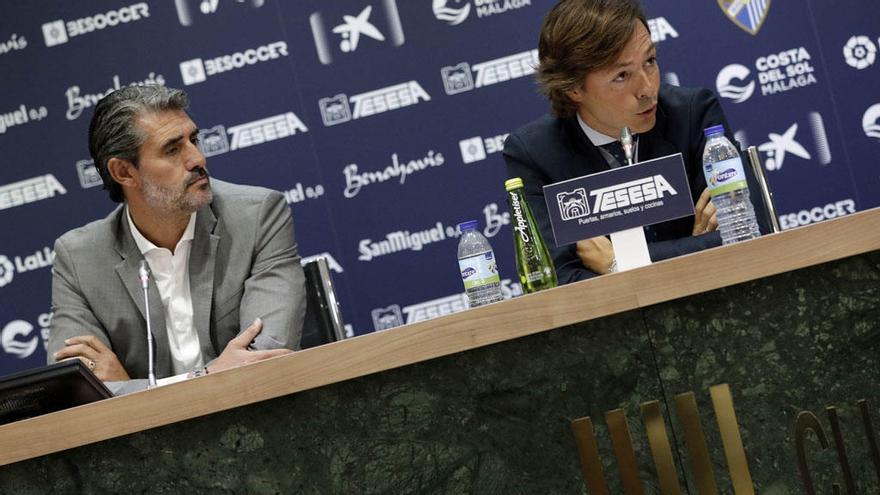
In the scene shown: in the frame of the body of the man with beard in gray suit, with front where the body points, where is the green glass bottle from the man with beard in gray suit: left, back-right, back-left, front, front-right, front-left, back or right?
front-left

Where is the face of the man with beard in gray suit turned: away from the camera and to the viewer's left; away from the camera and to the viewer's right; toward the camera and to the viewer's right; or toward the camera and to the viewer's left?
toward the camera and to the viewer's right

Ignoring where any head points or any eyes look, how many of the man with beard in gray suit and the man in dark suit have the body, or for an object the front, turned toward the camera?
2

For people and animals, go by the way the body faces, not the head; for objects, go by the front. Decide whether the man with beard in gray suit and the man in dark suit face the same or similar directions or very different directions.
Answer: same or similar directions

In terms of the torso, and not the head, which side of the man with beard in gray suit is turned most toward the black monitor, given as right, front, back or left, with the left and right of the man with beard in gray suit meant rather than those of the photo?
front

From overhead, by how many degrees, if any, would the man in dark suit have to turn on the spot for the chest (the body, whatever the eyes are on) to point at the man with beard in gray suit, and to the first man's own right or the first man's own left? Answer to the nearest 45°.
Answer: approximately 90° to the first man's own right

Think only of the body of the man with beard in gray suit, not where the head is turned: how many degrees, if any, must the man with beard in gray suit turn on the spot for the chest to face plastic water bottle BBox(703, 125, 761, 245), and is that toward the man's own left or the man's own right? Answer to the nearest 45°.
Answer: approximately 45° to the man's own left

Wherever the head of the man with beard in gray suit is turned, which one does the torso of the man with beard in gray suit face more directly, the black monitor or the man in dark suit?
the black monitor

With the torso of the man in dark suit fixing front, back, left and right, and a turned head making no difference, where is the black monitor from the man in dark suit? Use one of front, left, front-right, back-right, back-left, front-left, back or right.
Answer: front-right

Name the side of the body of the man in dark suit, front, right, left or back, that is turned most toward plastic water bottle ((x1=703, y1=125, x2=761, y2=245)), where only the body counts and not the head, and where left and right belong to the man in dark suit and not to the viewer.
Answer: front

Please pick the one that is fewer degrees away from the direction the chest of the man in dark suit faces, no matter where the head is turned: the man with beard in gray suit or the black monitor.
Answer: the black monitor

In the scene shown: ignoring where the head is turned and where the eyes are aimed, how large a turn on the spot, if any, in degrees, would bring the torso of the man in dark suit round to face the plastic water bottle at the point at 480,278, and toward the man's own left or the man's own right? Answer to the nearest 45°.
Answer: approximately 45° to the man's own right

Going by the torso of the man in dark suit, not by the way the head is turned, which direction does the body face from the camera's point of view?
toward the camera

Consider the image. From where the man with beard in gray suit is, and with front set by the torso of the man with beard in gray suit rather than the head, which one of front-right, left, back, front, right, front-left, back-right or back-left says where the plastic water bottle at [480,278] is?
front-left
